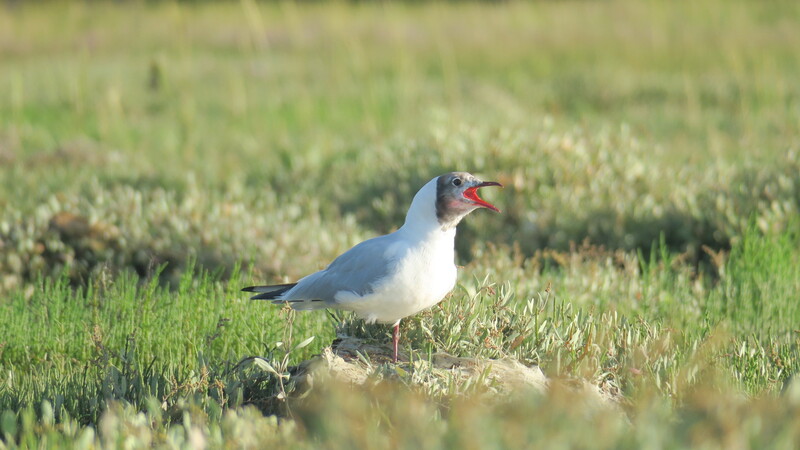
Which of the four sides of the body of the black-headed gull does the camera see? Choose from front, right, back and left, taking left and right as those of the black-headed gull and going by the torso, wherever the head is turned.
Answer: right
